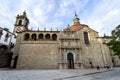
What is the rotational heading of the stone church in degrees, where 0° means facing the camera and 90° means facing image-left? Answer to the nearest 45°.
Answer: approximately 0°

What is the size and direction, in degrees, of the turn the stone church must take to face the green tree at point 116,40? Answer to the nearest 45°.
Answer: approximately 45° to its left
